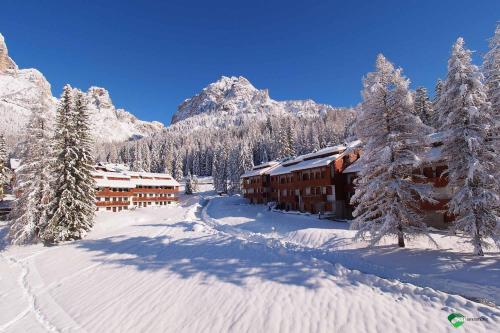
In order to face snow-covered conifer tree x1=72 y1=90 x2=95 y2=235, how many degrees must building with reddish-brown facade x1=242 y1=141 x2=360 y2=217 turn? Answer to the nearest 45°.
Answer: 0° — it already faces it

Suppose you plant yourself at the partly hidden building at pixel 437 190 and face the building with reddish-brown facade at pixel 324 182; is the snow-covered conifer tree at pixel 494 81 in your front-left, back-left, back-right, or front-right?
back-left

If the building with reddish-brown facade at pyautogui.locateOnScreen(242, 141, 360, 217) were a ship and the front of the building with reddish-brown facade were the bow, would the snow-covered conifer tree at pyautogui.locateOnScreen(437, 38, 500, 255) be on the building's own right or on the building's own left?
on the building's own left

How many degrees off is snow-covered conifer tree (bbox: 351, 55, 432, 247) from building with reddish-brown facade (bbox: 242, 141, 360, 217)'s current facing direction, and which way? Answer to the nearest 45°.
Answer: approximately 45° to its left

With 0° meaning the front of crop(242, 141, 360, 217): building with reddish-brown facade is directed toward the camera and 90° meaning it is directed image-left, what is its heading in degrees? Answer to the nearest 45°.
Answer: approximately 45°

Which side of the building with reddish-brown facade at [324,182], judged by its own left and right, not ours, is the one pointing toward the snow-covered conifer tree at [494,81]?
left

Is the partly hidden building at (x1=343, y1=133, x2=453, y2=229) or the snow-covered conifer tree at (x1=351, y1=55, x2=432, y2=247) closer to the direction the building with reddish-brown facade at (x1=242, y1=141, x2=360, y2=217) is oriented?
the snow-covered conifer tree

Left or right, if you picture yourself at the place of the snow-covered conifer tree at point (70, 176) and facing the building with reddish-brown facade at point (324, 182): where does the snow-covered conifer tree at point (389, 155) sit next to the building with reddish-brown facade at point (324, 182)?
right

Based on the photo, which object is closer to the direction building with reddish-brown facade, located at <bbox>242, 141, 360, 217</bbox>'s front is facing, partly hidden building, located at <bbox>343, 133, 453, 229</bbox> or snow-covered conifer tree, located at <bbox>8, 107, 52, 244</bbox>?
the snow-covered conifer tree
